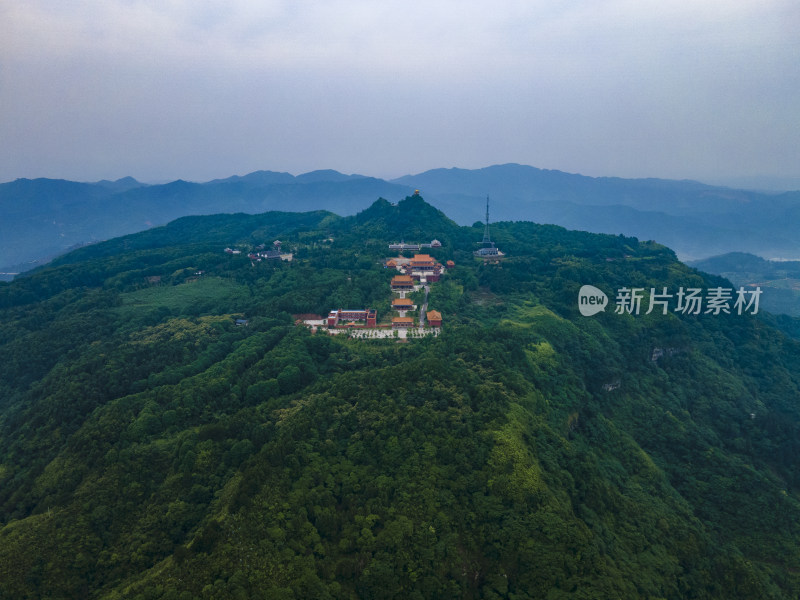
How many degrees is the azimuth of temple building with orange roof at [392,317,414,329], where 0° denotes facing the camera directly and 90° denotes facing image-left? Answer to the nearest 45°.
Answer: approximately 0°

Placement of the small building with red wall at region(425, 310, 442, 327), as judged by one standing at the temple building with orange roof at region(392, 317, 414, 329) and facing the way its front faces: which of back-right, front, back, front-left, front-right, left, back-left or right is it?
left

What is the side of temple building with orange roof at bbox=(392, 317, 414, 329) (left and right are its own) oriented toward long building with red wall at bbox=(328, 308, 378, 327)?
right
